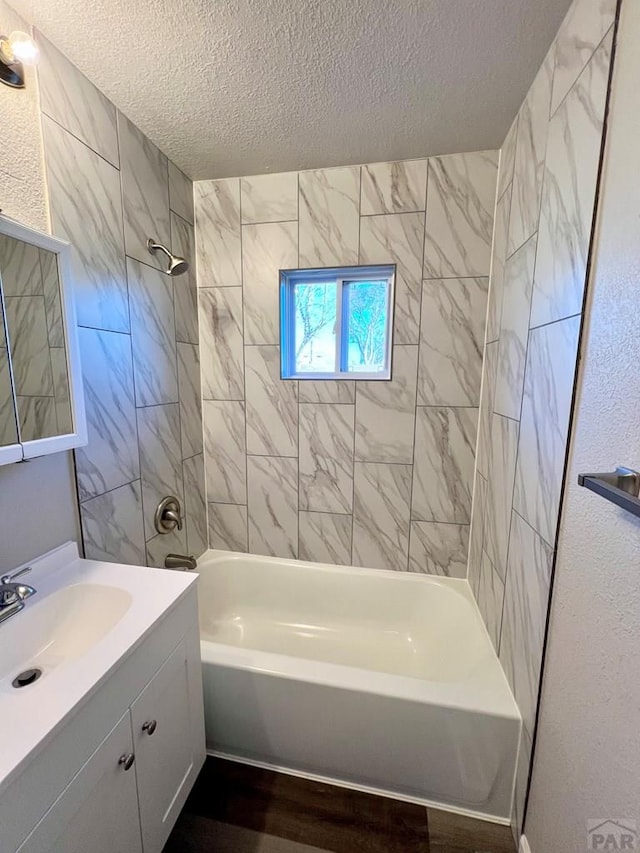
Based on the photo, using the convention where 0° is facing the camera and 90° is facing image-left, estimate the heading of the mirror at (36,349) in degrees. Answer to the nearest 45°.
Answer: approximately 315°

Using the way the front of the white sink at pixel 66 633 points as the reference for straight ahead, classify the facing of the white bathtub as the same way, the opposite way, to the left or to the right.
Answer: to the right

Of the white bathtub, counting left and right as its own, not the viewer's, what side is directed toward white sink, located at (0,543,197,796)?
right

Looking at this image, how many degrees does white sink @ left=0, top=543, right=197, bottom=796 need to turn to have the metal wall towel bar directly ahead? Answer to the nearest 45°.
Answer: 0° — it already faces it

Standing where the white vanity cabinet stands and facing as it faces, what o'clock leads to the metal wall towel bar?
The metal wall towel bar is roughly at 12 o'clock from the white vanity cabinet.

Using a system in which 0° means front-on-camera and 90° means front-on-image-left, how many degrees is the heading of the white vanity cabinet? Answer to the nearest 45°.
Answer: approximately 315°

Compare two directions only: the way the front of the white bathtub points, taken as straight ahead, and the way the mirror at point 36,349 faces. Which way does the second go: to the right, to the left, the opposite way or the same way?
to the left

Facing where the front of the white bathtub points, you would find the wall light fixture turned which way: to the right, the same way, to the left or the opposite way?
to the left
